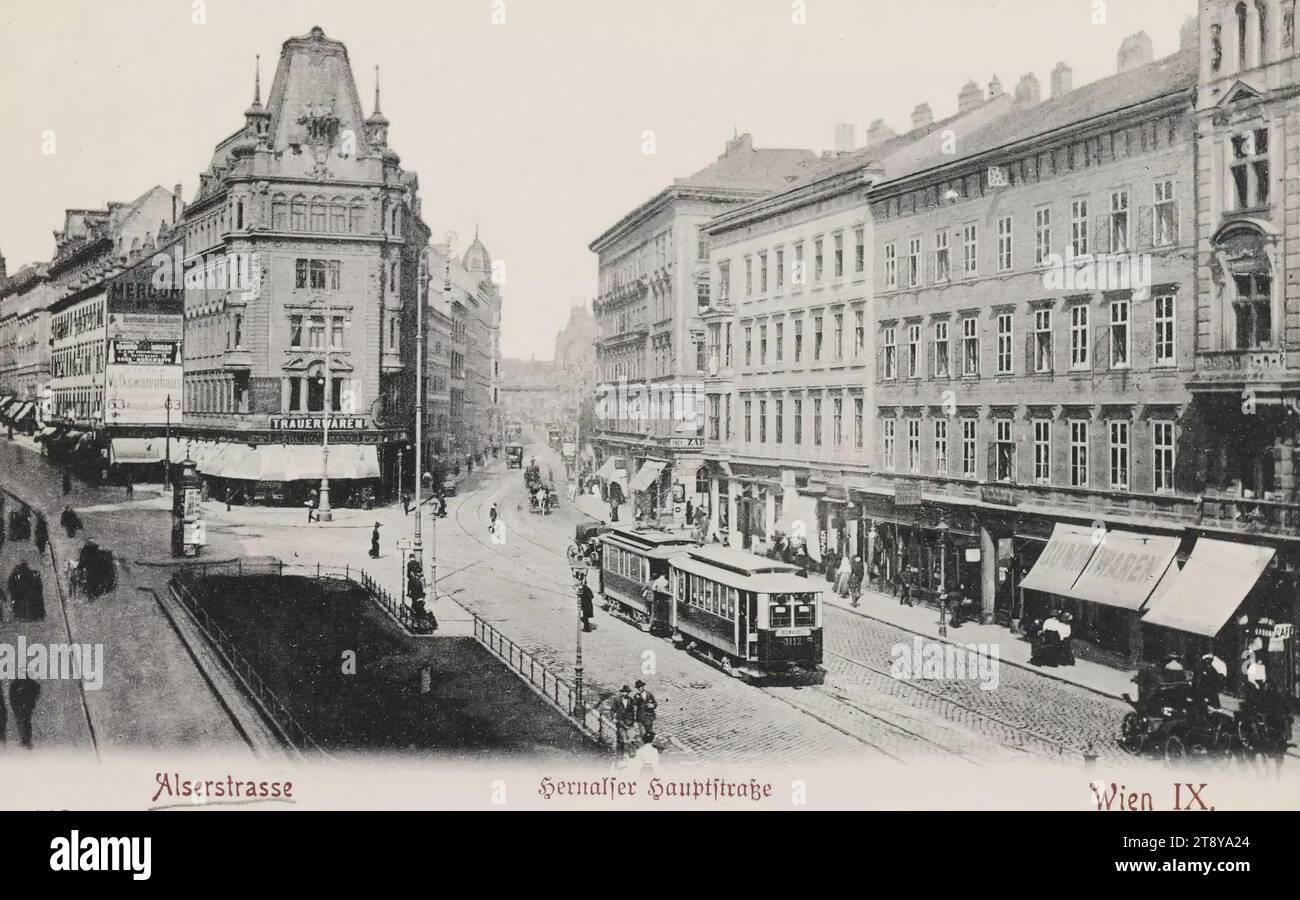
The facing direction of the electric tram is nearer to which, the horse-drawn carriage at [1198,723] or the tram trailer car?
the horse-drawn carriage

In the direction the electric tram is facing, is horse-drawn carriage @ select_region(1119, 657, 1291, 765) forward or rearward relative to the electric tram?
forward

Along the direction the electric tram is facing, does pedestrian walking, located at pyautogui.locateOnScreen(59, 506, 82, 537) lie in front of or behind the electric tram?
behind

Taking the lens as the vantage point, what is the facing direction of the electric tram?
facing the viewer and to the right of the viewer

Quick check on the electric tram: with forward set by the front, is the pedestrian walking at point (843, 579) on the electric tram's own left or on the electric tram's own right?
on the electric tram's own left
